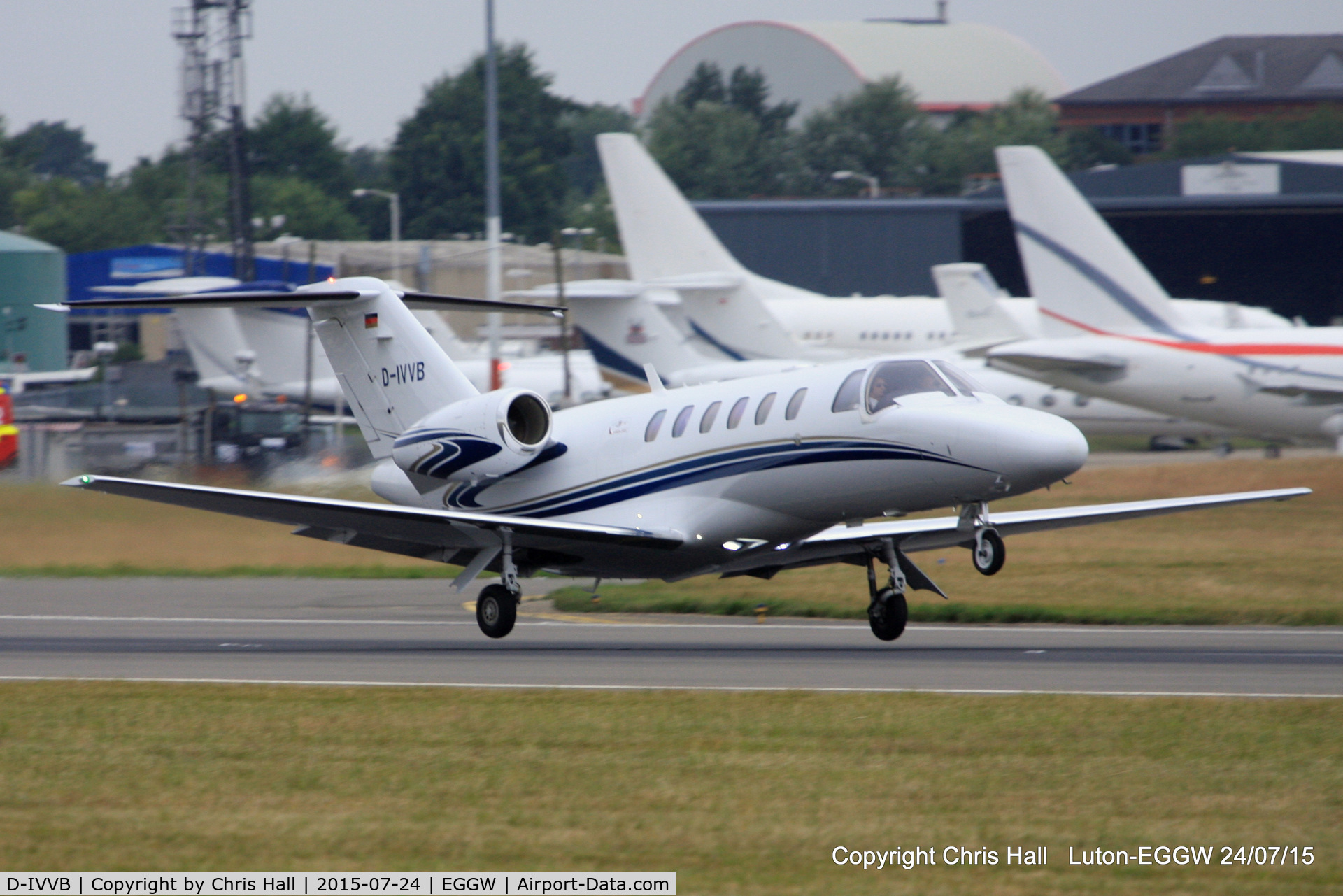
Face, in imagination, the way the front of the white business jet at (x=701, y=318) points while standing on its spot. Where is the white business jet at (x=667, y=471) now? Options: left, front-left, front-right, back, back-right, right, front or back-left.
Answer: right

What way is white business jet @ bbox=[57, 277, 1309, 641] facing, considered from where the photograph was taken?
facing the viewer and to the right of the viewer

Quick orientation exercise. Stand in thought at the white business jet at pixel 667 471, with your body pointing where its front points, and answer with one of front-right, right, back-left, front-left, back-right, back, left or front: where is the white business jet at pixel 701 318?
back-left

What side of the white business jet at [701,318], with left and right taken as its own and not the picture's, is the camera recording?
right

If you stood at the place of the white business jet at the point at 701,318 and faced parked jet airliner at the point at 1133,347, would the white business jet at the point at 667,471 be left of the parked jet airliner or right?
right

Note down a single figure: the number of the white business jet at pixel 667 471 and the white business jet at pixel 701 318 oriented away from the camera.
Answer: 0

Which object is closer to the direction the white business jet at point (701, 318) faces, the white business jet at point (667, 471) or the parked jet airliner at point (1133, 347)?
the parked jet airliner

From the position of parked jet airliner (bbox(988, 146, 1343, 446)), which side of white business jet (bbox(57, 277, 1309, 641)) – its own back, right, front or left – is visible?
left

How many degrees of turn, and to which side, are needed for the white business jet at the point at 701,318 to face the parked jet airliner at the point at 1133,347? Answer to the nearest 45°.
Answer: approximately 45° to its right
